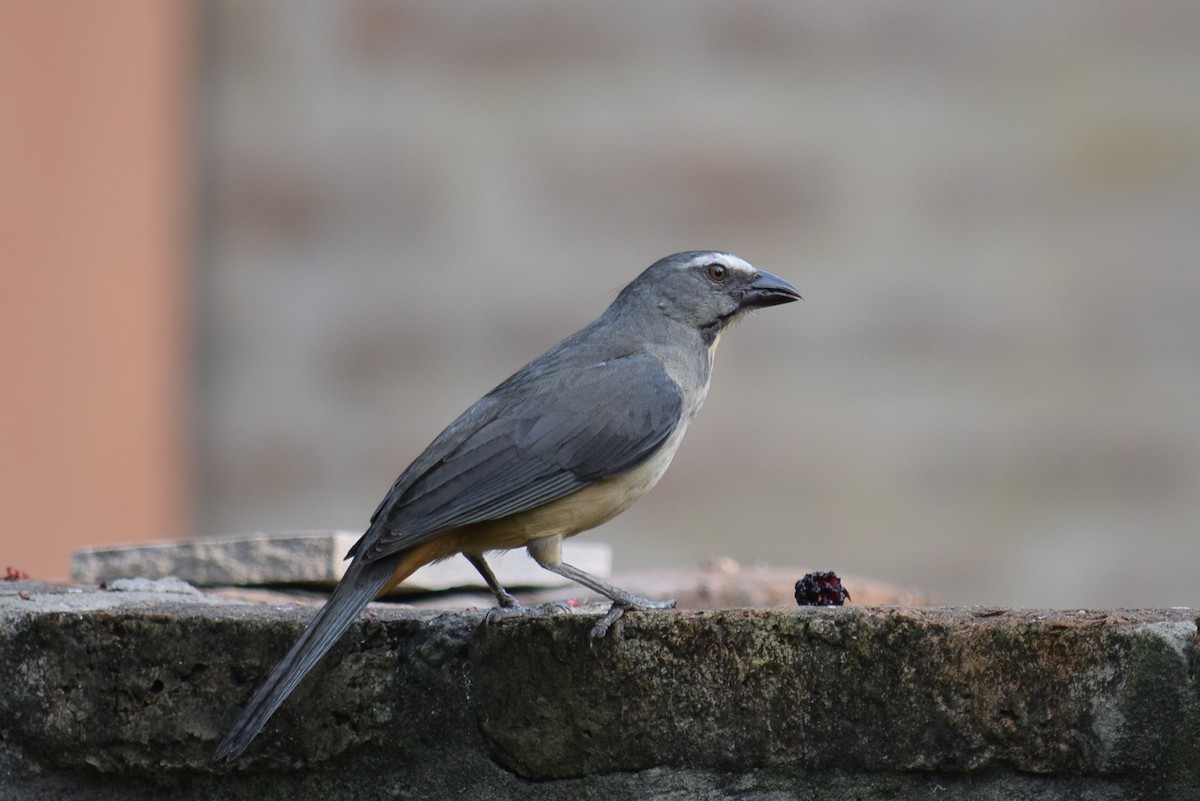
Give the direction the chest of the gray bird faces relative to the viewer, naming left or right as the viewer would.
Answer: facing to the right of the viewer

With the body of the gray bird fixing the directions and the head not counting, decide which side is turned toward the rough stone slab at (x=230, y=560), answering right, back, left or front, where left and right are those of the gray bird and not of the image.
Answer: back
